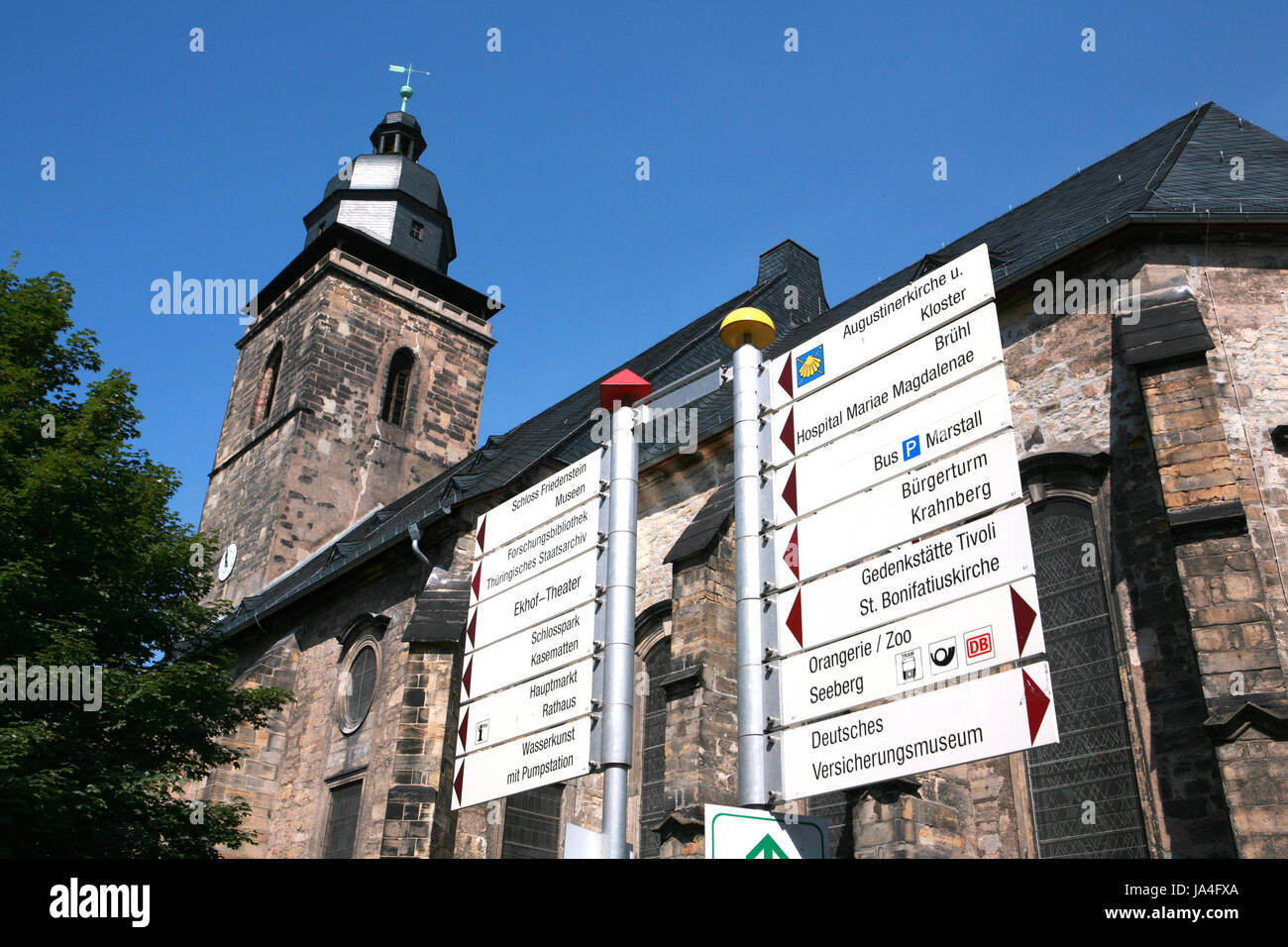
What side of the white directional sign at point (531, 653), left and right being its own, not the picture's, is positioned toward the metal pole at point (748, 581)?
left

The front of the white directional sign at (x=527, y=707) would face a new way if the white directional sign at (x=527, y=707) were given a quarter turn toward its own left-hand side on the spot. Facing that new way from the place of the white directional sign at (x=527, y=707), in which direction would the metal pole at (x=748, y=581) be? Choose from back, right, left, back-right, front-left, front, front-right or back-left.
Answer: front

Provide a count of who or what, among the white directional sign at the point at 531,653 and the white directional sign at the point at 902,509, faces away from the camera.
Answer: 0

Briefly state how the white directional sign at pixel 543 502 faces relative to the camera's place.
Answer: facing the viewer and to the left of the viewer

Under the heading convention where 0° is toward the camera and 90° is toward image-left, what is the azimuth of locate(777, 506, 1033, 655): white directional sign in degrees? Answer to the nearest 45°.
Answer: approximately 45°

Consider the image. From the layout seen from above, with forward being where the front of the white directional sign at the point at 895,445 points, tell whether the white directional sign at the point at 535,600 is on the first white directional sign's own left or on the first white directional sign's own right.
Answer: on the first white directional sign's own right

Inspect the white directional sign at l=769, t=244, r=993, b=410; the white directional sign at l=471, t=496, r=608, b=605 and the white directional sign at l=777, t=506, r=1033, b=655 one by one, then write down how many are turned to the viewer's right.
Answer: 0

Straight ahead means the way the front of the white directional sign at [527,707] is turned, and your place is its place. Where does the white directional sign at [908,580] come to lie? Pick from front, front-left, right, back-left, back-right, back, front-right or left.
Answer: left

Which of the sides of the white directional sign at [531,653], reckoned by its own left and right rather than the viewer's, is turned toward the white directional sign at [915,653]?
left

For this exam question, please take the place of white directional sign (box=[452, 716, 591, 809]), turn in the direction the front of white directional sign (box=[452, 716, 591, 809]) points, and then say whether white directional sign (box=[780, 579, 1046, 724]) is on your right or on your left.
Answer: on your left

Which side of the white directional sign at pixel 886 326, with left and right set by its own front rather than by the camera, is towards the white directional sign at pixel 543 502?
right
